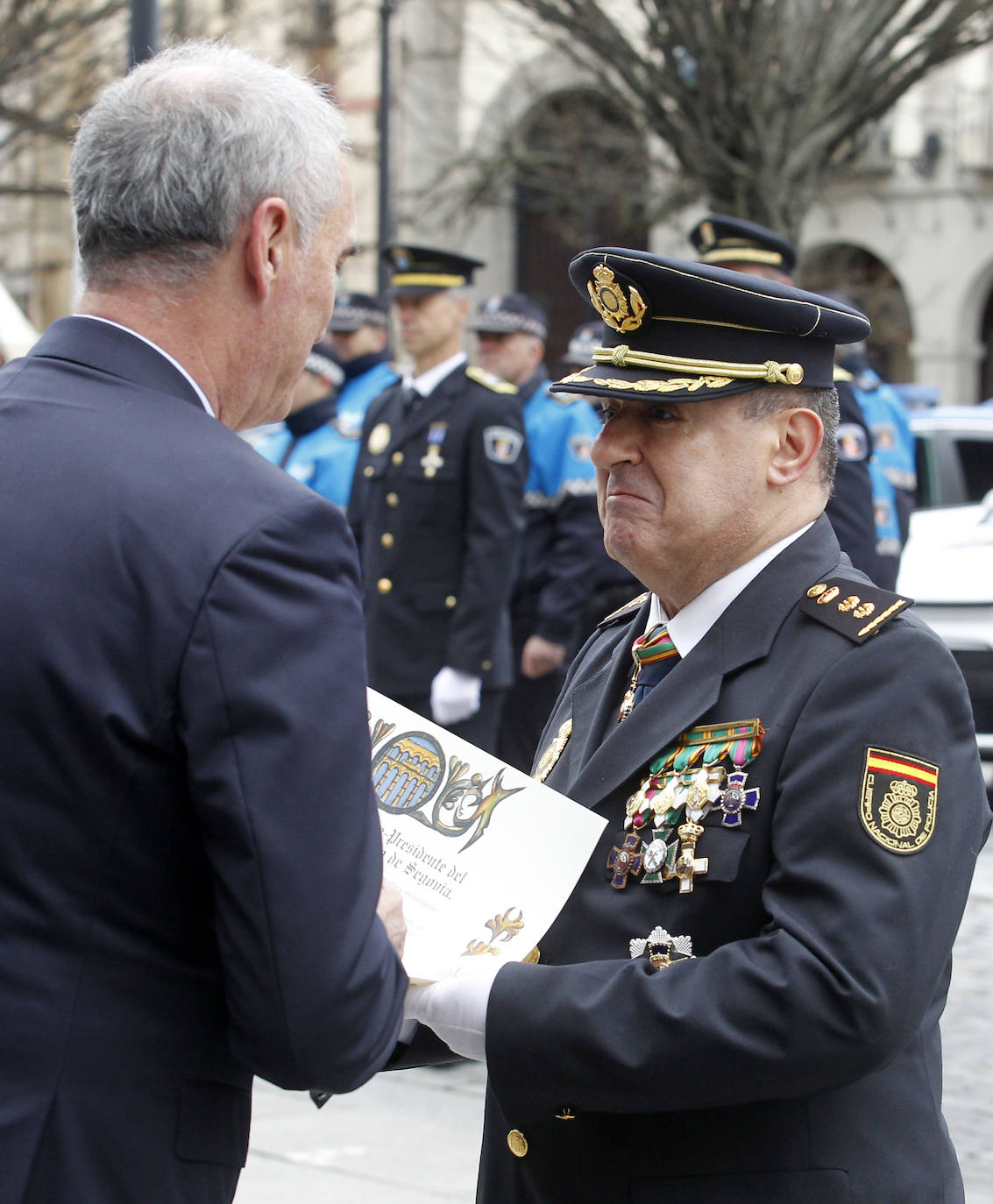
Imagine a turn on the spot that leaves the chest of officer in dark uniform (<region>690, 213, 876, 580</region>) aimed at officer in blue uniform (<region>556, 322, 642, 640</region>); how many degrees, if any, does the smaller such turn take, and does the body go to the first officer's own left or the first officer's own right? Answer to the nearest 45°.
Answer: approximately 90° to the first officer's own right

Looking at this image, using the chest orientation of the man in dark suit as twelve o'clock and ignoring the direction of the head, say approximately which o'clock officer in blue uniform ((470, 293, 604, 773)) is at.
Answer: The officer in blue uniform is roughly at 11 o'clock from the man in dark suit.

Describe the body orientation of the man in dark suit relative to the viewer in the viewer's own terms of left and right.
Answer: facing away from the viewer and to the right of the viewer

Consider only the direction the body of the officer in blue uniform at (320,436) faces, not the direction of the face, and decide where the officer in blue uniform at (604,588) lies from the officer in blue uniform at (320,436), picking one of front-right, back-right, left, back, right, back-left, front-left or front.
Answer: back-left

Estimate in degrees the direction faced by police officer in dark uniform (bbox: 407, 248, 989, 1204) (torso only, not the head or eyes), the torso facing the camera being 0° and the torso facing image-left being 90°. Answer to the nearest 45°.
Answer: approximately 45°

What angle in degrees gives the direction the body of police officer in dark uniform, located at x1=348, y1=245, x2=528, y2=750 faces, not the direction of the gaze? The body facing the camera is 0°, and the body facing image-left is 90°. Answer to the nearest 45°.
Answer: approximately 45°

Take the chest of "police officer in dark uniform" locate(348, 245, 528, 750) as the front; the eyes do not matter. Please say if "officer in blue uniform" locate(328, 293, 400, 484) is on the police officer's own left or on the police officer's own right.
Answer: on the police officer's own right

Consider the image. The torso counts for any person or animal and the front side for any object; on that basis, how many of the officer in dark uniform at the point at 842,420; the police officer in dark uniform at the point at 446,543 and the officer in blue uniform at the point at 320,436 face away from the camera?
0

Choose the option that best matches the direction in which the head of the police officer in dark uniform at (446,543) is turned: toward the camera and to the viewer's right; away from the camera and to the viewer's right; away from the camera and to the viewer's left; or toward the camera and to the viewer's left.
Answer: toward the camera and to the viewer's left

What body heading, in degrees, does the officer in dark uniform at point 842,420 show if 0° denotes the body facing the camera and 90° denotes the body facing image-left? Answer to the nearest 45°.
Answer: approximately 45°

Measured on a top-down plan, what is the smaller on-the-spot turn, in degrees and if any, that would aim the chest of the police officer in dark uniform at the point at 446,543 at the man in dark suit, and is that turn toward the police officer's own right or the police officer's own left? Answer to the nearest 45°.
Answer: approximately 45° to the police officer's own left

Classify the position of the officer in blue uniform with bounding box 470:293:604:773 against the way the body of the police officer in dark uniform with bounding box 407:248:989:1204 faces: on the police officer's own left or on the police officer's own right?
on the police officer's own right

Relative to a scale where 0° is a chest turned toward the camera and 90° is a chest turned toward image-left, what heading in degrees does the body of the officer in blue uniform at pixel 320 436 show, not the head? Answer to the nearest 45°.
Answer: approximately 45°

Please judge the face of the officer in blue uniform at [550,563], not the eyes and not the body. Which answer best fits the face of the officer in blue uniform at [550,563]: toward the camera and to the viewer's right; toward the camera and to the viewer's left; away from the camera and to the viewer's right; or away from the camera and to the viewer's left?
toward the camera and to the viewer's left

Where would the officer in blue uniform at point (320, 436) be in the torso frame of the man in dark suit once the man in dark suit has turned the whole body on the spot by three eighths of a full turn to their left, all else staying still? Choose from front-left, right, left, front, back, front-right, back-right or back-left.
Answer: right

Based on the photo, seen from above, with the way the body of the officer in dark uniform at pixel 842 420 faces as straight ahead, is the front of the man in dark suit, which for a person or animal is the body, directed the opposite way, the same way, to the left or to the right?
the opposite way

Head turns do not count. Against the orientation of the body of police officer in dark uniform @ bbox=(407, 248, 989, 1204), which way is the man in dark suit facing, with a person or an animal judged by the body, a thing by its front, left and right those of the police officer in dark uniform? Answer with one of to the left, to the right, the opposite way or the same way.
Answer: the opposite way
